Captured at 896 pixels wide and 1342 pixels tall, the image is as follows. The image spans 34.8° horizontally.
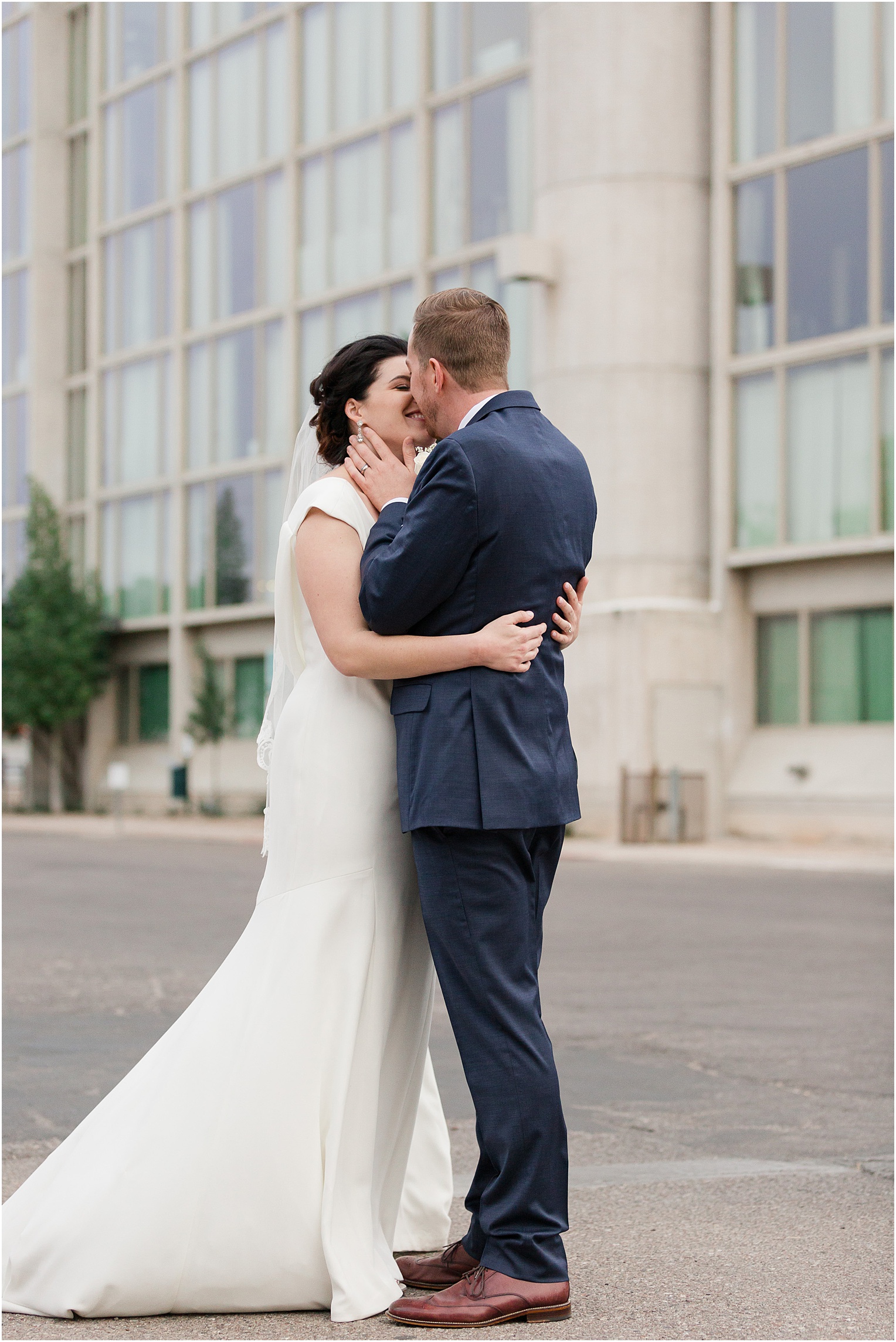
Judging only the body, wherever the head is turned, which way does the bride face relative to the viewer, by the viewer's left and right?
facing to the right of the viewer
